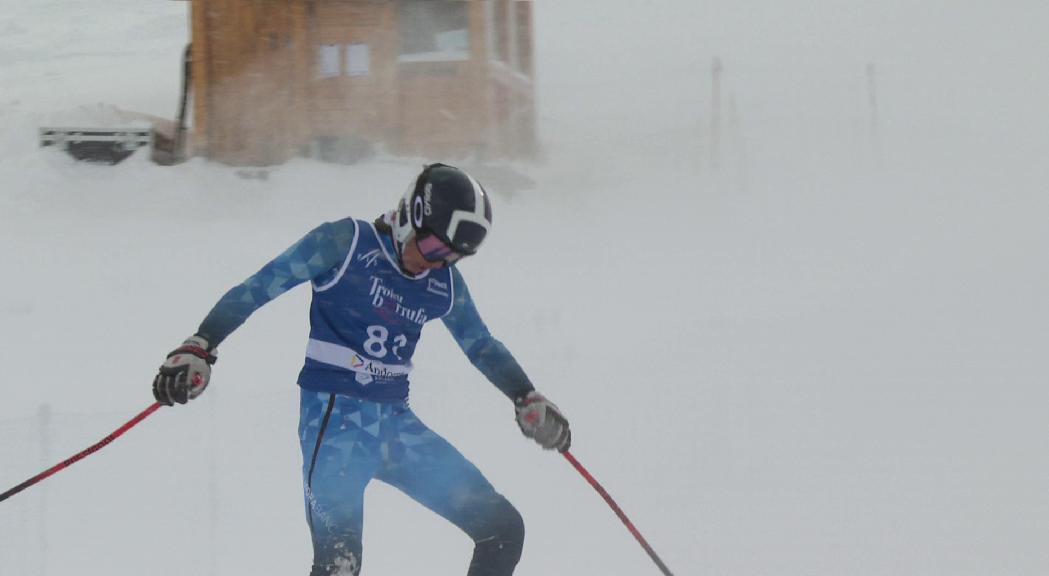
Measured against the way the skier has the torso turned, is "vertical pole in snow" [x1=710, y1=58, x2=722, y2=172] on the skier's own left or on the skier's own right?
on the skier's own left

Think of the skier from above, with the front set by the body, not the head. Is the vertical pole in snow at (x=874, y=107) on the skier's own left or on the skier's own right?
on the skier's own left

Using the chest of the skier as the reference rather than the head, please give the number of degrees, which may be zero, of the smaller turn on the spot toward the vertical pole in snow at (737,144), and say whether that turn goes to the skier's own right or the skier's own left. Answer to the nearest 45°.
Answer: approximately 135° to the skier's own left

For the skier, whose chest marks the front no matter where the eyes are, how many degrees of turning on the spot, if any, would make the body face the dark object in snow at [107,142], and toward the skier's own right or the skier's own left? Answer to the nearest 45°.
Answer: approximately 135° to the skier's own left

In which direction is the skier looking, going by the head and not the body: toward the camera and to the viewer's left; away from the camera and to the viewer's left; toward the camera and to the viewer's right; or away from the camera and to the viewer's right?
toward the camera and to the viewer's right

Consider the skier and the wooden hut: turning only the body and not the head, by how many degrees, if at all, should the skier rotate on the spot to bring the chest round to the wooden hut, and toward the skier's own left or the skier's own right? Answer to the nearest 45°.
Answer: approximately 135° to the skier's own left

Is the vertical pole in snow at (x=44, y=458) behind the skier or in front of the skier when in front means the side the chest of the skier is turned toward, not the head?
behind

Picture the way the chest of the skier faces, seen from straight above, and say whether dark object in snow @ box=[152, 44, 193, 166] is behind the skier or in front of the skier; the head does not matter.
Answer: behind

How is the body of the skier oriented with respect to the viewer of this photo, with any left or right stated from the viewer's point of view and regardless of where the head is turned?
facing the viewer and to the right of the viewer
